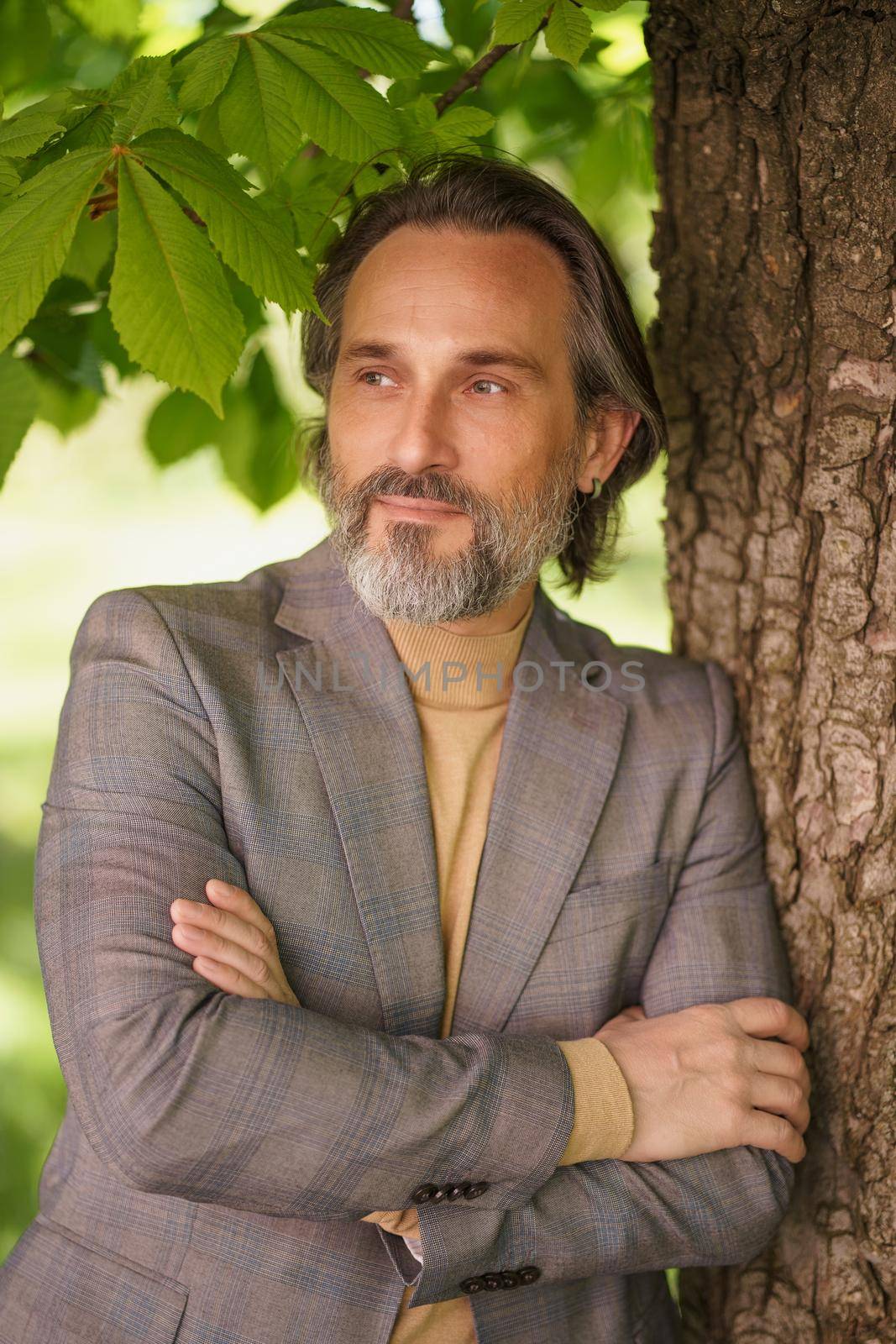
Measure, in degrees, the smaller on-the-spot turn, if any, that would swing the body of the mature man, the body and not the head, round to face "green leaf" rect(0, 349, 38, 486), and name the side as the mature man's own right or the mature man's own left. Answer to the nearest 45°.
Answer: approximately 90° to the mature man's own right

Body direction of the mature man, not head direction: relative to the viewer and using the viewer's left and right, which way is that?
facing the viewer

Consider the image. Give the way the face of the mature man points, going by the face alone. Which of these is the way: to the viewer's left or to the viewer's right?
to the viewer's left

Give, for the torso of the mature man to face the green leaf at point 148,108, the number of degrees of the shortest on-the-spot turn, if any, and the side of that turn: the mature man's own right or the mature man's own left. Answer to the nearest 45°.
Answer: approximately 45° to the mature man's own right

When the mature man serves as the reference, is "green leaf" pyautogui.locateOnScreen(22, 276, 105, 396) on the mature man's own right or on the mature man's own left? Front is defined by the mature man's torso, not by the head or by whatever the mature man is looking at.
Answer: on the mature man's own right
